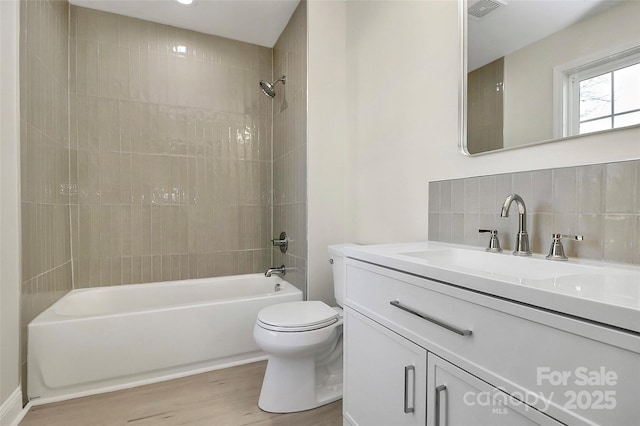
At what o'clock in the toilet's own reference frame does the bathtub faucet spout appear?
The bathtub faucet spout is roughly at 4 o'clock from the toilet.

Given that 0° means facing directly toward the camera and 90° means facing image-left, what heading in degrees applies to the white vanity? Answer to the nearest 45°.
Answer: approximately 45°

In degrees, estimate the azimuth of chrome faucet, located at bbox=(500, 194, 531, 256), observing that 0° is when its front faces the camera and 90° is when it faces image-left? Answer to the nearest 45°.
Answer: approximately 45°

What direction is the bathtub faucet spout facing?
to the viewer's left

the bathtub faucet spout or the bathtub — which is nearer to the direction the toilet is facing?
the bathtub

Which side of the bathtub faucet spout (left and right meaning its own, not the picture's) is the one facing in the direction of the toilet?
left

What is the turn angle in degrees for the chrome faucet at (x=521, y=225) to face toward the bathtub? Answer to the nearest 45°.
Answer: approximately 45° to its right
